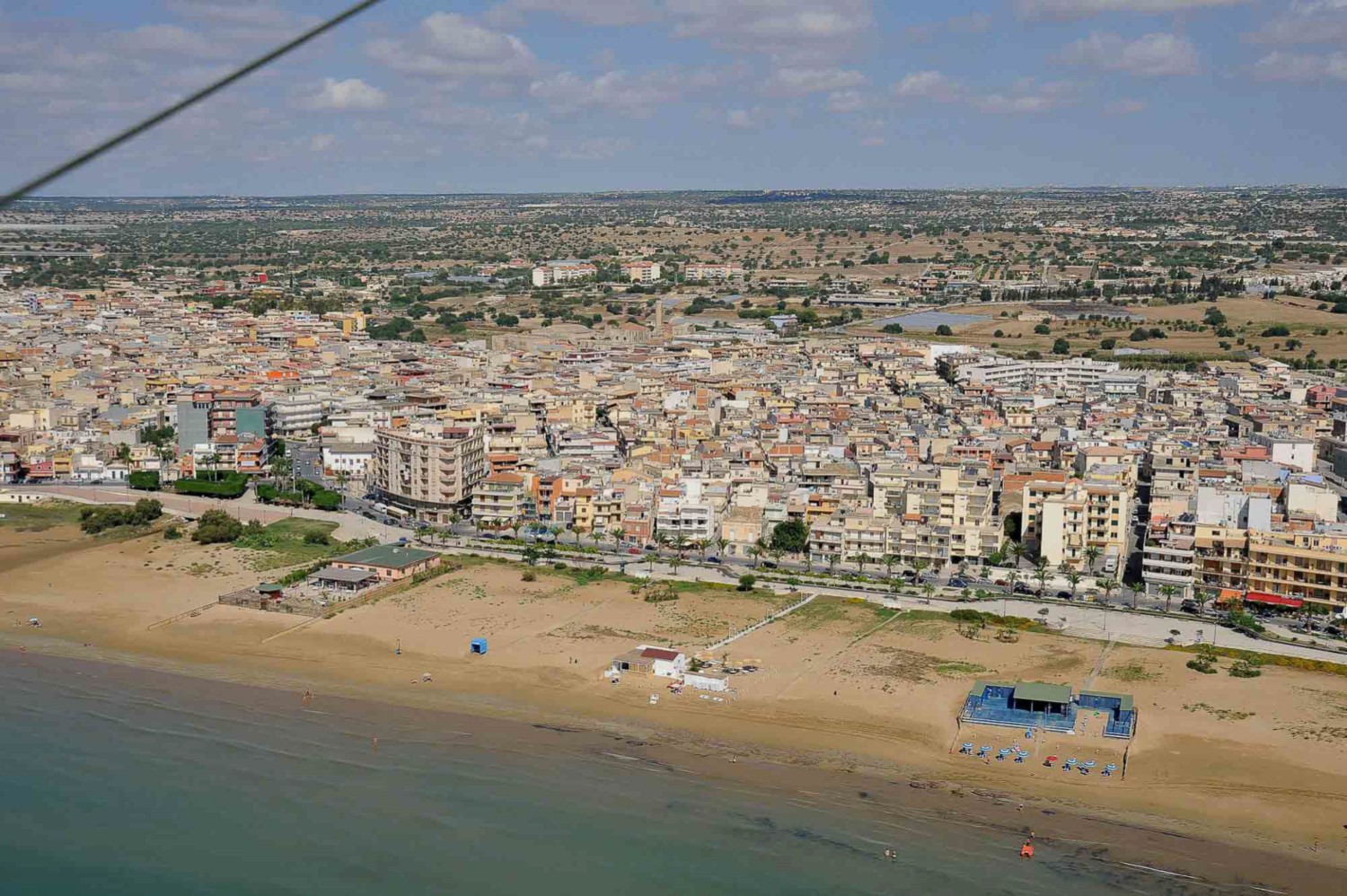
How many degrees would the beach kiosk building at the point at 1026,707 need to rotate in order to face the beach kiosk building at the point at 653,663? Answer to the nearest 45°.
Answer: approximately 90° to its right

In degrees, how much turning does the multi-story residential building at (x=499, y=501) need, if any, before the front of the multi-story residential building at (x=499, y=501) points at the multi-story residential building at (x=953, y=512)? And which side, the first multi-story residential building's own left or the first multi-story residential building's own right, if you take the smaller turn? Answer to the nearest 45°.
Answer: approximately 45° to the first multi-story residential building's own left

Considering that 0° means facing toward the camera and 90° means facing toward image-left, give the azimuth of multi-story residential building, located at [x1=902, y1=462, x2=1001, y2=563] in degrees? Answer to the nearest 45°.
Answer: approximately 0°

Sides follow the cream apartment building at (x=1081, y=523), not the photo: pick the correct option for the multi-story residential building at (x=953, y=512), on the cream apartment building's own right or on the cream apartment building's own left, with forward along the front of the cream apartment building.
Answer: on the cream apartment building's own right

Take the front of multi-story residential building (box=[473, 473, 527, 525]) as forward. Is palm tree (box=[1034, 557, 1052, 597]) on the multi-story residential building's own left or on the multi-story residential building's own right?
on the multi-story residential building's own left

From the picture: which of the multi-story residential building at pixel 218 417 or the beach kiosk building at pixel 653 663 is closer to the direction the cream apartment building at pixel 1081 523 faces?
the beach kiosk building

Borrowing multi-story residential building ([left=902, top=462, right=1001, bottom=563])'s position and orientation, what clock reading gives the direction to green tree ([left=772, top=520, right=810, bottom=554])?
The green tree is roughly at 3 o'clock from the multi-story residential building.

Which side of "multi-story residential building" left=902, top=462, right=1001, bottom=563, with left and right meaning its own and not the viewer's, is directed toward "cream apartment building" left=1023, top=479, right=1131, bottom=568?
left

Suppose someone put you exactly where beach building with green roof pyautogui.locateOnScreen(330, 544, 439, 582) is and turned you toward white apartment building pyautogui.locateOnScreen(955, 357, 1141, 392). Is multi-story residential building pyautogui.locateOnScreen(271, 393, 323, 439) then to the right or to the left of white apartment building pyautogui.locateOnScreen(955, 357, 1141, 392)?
left

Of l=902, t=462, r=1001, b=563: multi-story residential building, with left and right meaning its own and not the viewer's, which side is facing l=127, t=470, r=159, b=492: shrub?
right
